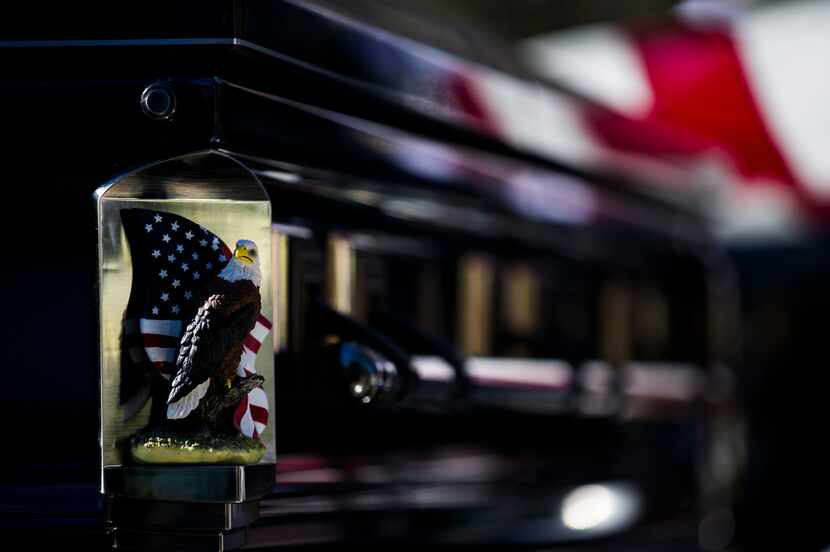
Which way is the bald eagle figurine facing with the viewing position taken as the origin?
facing the viewer and to the right of the viewer
